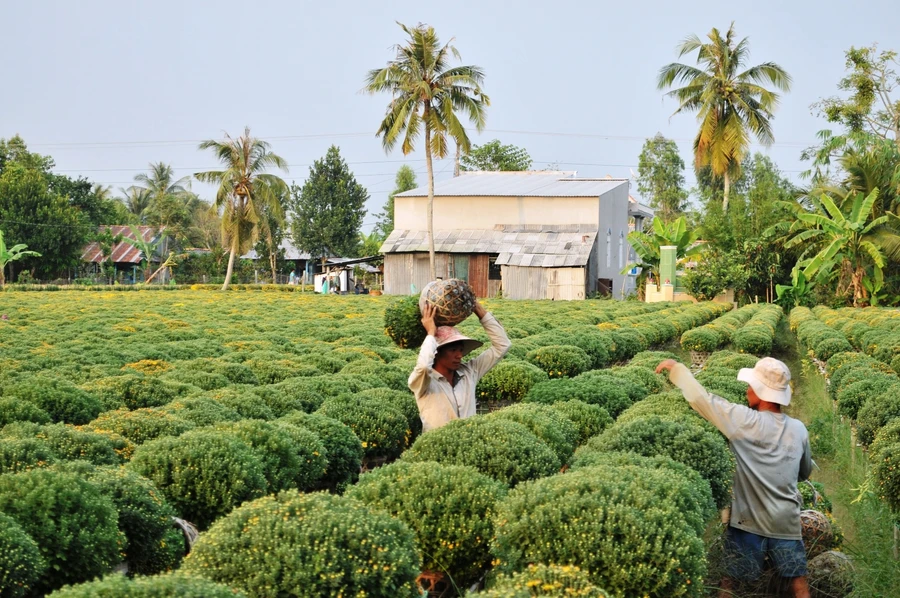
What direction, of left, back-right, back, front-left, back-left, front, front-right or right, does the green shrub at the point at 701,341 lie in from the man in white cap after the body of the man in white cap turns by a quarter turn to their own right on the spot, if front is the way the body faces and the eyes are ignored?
front-left

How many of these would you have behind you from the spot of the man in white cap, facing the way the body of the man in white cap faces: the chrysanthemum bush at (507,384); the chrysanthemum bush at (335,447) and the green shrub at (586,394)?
0

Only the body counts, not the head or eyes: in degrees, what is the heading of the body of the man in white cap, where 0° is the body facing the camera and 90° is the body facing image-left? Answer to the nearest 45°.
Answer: approximately 135°

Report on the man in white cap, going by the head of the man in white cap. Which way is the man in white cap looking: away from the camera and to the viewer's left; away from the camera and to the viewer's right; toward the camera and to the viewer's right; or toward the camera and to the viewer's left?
away from the camera and to the viewer's left

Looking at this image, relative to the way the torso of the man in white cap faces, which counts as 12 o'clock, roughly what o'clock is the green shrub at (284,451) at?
The green shrub is roughly at 10 o'clock from the man in white cap.

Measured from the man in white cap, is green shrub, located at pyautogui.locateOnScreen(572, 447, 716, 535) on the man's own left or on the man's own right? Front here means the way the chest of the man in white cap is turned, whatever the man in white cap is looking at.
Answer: on the man's own left

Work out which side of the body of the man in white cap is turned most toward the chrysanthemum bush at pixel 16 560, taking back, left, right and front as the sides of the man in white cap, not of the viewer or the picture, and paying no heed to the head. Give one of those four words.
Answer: left

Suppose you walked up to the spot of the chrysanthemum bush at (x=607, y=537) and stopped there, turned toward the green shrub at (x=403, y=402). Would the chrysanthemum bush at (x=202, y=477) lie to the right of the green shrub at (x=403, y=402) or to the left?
left

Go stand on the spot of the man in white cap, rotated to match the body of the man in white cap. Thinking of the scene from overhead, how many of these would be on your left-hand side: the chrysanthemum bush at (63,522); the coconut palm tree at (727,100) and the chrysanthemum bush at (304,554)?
2

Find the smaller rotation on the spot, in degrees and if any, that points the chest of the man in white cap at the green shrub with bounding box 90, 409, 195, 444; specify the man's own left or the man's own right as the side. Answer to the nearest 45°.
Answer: approximately 45° to the man's own left

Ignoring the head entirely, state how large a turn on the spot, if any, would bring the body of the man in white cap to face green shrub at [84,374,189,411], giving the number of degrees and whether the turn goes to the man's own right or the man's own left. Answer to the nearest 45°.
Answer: approximately 45° to the man's own left

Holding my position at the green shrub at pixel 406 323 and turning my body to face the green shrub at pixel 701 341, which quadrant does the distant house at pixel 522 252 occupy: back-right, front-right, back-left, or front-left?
front-left

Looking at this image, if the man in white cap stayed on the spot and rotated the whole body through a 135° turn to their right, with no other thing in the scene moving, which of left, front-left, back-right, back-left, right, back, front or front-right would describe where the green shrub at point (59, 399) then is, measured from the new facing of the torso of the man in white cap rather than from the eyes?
back

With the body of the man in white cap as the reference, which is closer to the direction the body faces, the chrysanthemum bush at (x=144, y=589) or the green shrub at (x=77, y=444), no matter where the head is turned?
the green shrub
